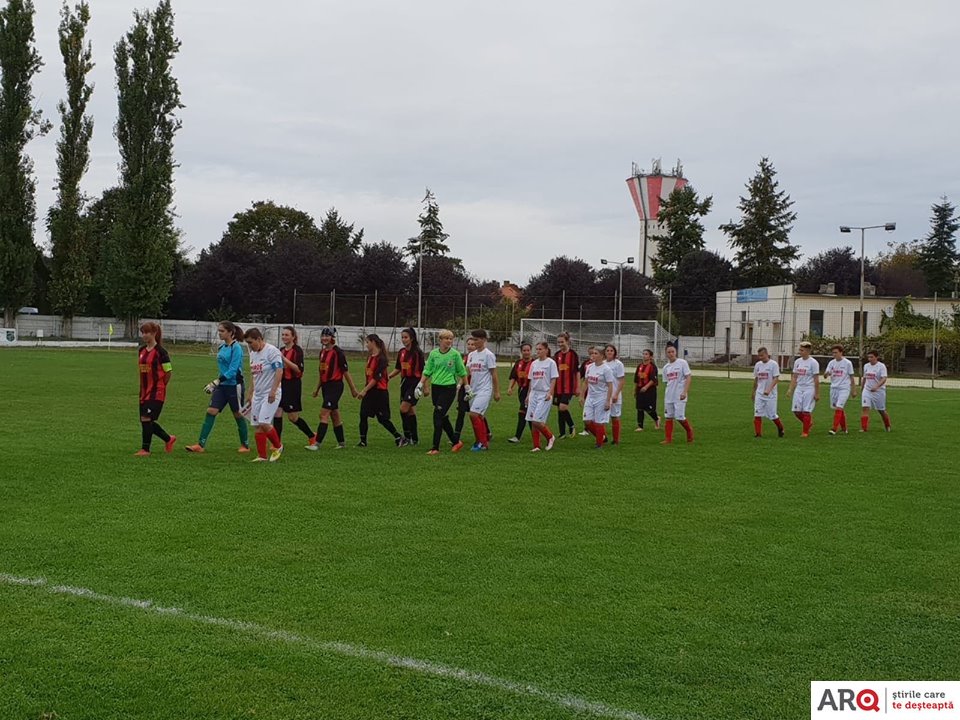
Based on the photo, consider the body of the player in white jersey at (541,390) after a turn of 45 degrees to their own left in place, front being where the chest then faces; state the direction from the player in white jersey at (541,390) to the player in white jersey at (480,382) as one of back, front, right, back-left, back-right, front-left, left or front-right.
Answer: right

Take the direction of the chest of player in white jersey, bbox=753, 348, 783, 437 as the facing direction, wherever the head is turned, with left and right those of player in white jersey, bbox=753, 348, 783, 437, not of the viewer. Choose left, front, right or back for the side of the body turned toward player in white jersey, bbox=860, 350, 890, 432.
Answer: back

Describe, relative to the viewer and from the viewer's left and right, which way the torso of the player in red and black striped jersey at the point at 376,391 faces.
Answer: facing to the left of the viewer

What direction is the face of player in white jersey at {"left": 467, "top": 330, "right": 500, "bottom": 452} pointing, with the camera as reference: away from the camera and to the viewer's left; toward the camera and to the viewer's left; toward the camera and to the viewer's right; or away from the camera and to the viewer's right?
toward the camera and to the viewer's left

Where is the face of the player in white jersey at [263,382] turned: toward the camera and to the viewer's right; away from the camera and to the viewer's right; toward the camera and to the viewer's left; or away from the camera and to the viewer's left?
toward the camera and to the viewer's left

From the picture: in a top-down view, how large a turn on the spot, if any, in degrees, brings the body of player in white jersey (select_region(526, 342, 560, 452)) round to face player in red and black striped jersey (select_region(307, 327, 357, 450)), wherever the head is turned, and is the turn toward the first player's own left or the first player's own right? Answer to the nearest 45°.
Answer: approximately 45° to the first player's own right

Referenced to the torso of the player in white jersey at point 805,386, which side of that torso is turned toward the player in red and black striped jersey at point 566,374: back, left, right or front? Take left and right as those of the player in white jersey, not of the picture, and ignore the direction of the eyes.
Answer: front

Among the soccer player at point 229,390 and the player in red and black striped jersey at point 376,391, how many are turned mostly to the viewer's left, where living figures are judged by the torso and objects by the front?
2

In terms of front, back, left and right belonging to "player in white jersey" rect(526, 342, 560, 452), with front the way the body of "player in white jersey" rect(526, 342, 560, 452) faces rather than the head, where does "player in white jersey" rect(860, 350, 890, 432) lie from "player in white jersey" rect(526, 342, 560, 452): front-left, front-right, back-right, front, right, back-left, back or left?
back

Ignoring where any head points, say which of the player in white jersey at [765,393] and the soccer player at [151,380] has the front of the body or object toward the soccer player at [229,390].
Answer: the player in white jersey

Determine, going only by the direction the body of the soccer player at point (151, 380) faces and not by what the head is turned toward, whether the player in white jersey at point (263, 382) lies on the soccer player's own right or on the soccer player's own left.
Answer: on the soccer player's own left

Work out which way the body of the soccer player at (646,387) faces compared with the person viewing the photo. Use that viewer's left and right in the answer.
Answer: facing the viewer and to the left of the viewer

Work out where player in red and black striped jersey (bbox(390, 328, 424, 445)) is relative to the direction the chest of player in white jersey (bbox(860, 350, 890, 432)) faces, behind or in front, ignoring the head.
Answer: in front

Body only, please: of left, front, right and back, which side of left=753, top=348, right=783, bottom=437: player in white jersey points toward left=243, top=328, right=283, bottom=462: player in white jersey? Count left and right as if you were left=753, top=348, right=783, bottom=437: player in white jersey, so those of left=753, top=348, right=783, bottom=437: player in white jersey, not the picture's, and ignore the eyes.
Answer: front
